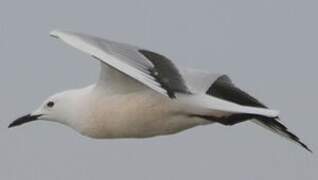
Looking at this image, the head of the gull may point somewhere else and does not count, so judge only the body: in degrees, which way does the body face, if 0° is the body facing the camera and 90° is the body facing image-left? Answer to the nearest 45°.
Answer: approximately 90°
